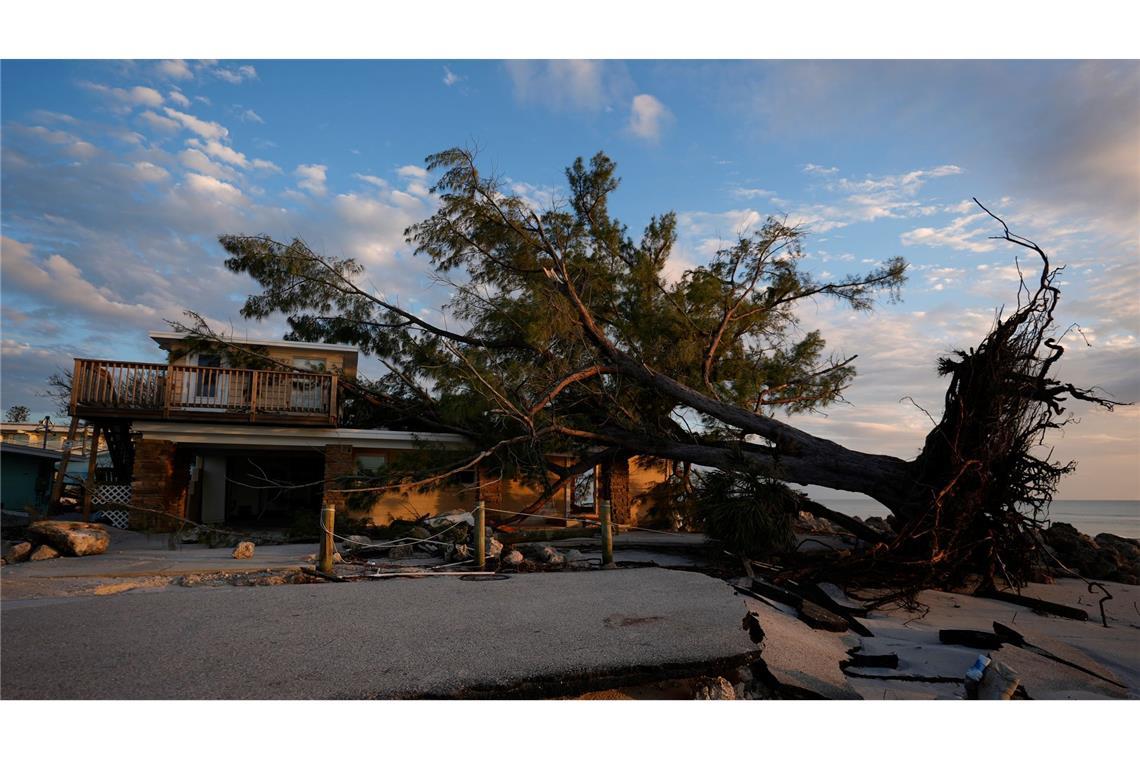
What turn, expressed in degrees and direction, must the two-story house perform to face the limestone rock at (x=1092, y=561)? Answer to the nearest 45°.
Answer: approximately 45° to its left

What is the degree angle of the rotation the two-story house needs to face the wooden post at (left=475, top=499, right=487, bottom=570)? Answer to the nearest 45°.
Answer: approximately 45° to its left

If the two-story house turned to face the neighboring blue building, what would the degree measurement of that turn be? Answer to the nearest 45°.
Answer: approximately 135° to its right

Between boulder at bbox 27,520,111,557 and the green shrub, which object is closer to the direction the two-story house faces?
the boulder

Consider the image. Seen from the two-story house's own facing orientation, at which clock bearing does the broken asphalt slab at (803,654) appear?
The broken asphalt slab is roughly at 11 o'clock from the two-story house.

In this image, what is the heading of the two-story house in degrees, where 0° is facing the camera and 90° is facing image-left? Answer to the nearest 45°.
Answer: approximately 0°

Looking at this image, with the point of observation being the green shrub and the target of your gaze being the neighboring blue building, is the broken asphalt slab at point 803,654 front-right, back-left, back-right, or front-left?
back-left
